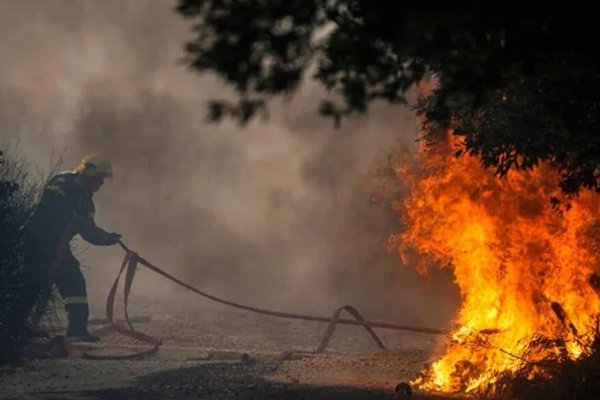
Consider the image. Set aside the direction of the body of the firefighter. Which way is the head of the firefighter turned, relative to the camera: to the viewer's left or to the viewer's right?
to the viewer's right

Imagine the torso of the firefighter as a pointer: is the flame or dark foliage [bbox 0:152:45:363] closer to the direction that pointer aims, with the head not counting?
the flame

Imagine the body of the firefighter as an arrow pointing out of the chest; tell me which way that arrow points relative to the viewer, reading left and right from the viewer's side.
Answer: facing to the right of the viewer

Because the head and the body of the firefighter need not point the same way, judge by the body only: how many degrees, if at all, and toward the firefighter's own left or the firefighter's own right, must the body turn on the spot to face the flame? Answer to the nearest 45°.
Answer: approximately 45° to the firefighter's own right
